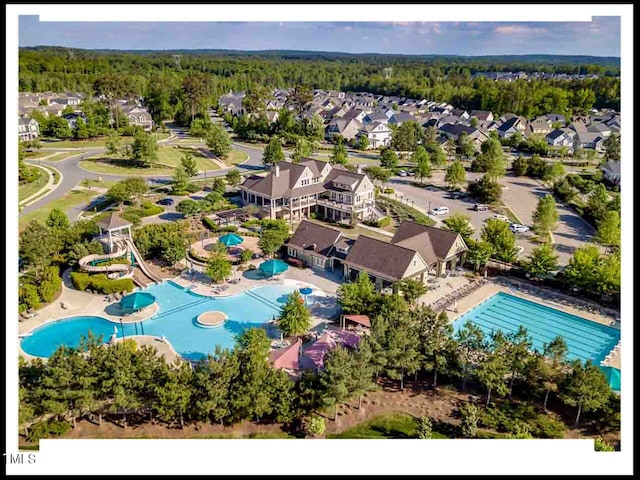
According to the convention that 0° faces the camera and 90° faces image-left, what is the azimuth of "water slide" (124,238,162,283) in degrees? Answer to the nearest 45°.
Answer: approximately 315°

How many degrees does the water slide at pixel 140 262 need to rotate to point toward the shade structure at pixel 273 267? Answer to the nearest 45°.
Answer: approximately 45° to its left

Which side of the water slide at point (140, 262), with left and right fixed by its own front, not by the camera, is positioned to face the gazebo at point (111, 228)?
back

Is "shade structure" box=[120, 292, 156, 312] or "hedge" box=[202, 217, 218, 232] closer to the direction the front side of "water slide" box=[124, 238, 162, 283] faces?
the shade structure

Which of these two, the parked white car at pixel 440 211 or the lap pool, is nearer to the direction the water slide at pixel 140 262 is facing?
the lap pool

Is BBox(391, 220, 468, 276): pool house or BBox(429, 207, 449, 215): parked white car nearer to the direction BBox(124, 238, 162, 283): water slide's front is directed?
the pool house

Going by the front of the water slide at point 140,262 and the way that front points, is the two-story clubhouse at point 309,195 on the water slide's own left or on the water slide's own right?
on the water slide's own left
